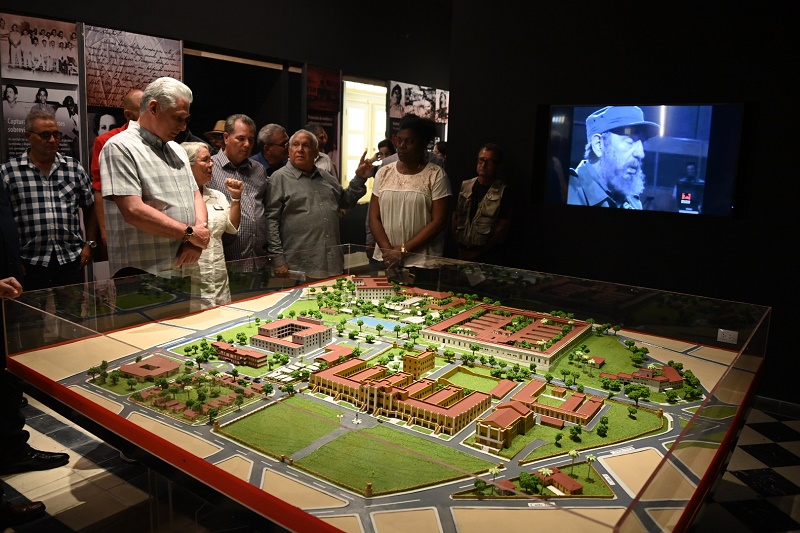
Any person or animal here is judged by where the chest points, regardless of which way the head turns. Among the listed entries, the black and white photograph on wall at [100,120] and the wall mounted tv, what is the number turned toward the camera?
2

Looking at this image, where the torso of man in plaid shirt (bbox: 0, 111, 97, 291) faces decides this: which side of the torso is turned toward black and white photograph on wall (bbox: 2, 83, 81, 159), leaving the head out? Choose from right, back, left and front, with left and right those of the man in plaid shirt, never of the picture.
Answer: back

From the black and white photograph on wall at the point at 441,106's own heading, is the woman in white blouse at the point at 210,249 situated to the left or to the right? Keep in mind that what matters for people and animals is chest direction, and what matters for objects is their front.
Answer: on its right

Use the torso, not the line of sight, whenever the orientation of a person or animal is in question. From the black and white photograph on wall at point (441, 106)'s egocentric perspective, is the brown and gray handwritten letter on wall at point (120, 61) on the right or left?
on its right

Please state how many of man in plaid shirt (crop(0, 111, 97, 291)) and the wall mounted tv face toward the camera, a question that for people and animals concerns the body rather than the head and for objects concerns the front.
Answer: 2

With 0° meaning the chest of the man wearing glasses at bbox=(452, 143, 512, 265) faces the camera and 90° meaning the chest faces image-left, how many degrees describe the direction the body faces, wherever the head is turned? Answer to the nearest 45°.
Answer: approximately 45°

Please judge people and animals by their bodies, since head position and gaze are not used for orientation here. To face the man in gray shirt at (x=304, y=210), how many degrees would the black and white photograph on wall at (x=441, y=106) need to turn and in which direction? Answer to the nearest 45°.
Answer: approximately 45° to its right
